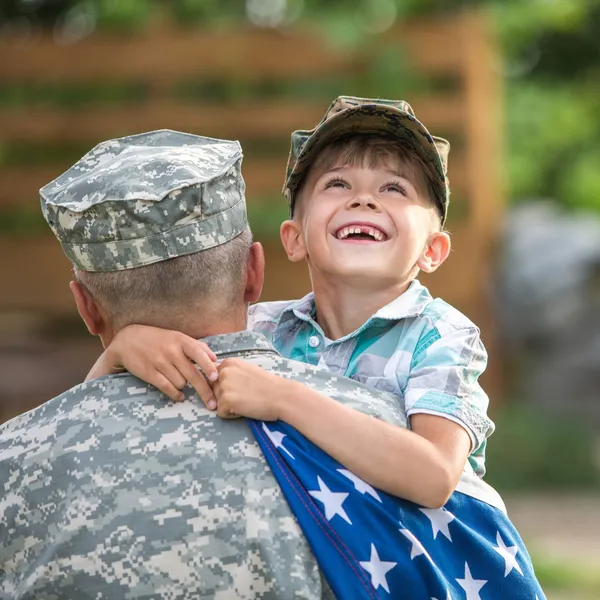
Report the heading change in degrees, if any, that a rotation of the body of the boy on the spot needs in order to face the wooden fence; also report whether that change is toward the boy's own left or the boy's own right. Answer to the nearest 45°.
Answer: approximately 135° to the boy's own right

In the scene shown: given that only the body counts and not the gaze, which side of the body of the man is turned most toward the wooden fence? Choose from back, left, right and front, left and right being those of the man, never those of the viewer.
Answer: front

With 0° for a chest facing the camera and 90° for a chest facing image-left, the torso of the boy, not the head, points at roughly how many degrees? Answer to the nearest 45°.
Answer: approximately 45°

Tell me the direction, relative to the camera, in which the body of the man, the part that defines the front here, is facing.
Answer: away from the camera

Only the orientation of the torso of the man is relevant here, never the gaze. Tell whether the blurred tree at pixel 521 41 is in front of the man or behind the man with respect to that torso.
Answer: in front

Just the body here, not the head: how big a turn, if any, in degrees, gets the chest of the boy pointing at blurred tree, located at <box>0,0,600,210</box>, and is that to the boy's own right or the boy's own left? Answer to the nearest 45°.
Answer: approximately 135° to the boy's own right
